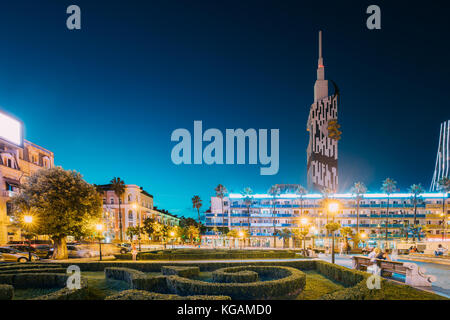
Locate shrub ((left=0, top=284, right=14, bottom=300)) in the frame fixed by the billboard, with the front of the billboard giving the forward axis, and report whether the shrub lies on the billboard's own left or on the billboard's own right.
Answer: on the billboard's own right

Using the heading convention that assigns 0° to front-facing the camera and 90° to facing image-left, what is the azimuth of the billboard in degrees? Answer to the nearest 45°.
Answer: approximately 315°
